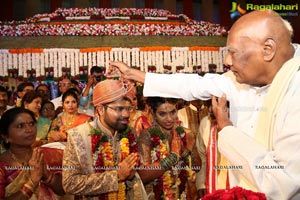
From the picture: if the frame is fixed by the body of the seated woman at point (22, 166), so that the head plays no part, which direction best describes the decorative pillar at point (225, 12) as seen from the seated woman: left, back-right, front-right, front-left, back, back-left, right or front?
left

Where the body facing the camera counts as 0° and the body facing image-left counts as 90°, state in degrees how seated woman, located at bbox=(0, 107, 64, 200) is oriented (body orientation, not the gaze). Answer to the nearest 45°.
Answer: approximately 315°

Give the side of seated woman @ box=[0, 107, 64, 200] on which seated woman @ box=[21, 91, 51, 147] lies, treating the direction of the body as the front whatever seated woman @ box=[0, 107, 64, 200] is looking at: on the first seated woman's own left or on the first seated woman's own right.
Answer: on the first seated woman's own left

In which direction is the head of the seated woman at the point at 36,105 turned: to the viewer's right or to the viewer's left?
to the viewer's right

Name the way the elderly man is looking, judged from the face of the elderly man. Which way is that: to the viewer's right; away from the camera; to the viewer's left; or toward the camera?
to the viewer's left

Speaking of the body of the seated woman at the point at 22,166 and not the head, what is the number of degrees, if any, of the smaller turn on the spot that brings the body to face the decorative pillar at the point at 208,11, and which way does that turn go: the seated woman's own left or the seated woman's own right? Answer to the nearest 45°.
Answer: approximately 90° to the seated woman's own left

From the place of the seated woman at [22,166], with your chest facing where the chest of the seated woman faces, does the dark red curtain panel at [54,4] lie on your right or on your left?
on your left

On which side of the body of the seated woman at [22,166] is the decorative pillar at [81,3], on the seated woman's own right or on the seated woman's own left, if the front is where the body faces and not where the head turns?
on the seated woman's own left

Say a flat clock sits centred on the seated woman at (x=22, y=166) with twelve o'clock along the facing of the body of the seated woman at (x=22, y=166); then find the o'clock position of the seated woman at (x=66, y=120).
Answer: the seated woman at (x=66, y=120) is roughly at 8 o'clock from the seated woman at (x=22, y=166).
